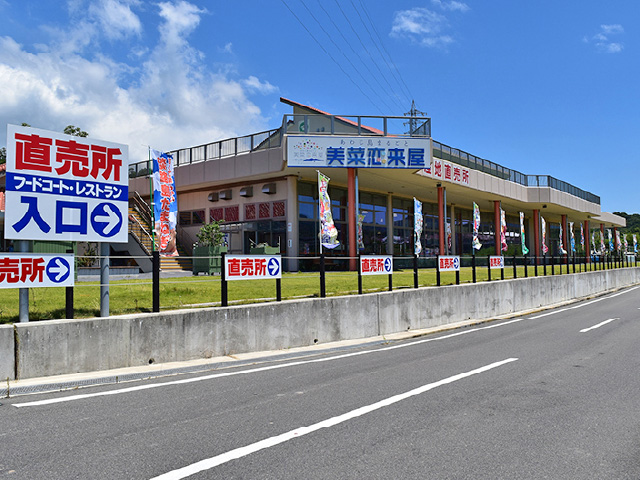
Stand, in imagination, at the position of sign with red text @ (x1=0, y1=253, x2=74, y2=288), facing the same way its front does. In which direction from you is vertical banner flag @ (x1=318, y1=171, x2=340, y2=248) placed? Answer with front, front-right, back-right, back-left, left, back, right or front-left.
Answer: back-left

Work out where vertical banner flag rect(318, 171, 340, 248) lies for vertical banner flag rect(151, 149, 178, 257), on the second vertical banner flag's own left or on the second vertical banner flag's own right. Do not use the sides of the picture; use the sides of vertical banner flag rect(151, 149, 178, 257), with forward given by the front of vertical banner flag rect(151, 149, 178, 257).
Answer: on the second vertical banner flag's own left

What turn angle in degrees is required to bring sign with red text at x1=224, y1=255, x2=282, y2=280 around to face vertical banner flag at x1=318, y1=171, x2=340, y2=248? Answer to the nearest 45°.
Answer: approximately 135° to its left

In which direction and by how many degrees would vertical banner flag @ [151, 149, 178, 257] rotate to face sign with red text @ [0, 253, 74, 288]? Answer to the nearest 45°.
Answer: approximately 45° to its right

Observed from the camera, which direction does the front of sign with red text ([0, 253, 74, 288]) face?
facing the viewer

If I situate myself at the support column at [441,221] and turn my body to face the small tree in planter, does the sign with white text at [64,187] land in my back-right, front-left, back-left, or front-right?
front-left

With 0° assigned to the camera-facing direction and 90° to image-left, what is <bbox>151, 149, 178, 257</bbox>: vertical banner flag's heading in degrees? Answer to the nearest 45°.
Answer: approximately 315°

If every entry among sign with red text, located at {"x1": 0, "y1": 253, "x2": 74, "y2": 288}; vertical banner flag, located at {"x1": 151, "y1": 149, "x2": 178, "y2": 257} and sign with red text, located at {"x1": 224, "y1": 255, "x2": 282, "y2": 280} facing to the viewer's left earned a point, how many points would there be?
0

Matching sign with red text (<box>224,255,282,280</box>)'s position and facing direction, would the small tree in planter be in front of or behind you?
behind

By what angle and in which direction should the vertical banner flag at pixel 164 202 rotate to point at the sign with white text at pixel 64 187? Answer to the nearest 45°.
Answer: approximately 45° to its right

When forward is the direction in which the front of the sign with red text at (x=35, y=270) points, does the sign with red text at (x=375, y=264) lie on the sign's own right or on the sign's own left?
on the sign's own left

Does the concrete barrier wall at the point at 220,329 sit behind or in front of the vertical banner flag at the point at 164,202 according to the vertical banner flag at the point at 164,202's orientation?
in front

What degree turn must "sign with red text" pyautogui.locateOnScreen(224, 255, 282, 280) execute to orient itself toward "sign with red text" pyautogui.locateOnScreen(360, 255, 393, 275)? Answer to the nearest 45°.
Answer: approximately 90° to its left

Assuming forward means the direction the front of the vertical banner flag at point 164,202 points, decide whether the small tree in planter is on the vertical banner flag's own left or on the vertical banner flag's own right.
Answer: on the vertical banner flag's own left

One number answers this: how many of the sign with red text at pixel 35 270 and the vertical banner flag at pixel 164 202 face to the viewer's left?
0
